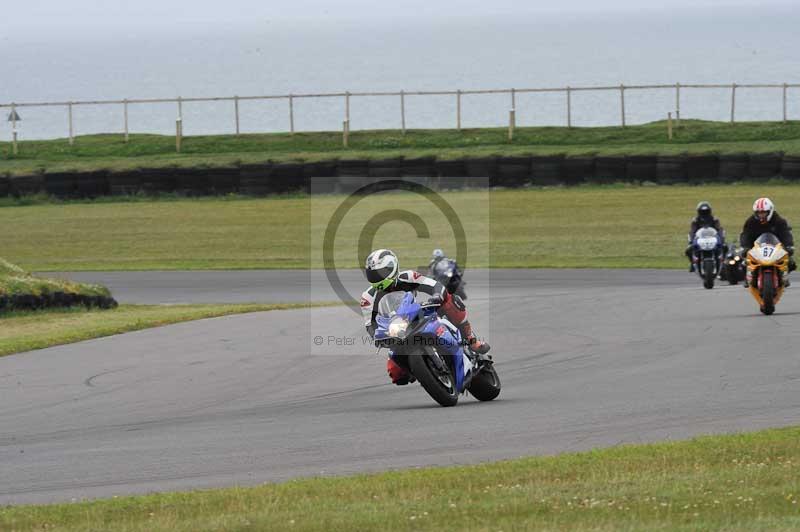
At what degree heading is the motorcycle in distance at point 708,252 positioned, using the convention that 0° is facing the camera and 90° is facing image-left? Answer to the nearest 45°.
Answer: approximately 0°

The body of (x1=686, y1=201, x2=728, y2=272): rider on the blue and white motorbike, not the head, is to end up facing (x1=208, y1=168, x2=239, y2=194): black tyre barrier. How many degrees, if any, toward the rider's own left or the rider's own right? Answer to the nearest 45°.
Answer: approximately 135° to the rider's own right

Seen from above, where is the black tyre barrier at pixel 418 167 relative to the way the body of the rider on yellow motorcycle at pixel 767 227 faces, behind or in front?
behind

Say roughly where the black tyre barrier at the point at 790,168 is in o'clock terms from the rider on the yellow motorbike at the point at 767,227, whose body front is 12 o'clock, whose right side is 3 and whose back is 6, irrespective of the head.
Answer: The black tyre barrier is roughly at 6 o'clock from the rider on the yellow motorbike.

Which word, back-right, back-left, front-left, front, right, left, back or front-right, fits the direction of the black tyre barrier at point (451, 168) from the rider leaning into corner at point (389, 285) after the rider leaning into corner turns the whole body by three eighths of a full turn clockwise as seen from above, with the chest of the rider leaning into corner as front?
front

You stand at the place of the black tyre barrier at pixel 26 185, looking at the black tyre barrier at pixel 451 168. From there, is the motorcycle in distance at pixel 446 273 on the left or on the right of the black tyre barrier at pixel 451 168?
right

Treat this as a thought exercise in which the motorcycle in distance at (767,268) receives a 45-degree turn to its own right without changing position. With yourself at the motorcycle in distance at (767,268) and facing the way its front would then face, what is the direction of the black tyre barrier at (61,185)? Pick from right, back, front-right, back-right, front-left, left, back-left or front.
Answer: right

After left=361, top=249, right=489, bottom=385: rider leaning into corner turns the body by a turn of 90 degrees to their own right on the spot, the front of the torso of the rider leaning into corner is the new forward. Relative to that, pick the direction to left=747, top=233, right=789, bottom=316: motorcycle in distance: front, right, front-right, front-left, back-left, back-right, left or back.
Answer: right

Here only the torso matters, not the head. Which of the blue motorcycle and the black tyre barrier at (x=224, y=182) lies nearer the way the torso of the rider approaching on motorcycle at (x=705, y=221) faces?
the blue motorcycle

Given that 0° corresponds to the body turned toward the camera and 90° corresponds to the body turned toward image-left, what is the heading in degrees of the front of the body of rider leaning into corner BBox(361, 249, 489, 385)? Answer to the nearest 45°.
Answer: approximately 45°

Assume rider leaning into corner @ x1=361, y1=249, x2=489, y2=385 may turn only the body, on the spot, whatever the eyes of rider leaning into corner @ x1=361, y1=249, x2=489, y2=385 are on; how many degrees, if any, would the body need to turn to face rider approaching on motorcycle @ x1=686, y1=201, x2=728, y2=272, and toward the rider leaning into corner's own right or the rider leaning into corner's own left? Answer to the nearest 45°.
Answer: approximately 180°
